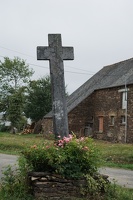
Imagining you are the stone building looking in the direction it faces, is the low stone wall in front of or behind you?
in front

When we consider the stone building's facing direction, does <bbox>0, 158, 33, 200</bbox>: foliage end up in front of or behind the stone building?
in front

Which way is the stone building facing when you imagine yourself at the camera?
facing the viewer and to the left of the viewer

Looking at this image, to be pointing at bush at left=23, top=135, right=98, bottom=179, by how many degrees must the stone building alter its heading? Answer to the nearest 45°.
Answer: approximately 45° to its left
